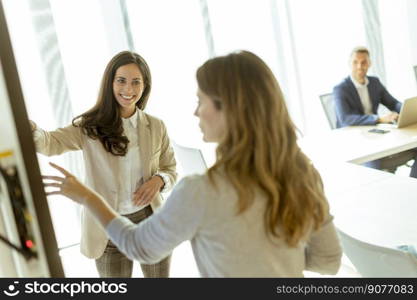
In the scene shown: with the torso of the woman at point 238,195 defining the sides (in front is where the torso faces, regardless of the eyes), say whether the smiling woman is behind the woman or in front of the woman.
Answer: in front

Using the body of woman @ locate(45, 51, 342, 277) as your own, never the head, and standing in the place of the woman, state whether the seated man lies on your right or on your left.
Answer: on your right

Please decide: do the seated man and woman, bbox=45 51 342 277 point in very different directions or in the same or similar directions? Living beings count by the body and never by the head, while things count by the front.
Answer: very different directions

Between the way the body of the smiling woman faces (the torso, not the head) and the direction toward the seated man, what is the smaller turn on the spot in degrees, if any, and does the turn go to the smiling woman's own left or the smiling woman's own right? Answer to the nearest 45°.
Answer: approximately 90° to the smiling woman's own left

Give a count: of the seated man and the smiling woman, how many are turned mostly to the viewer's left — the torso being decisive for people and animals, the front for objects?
0

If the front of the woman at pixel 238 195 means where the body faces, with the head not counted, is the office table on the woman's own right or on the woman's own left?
on the woman's own right

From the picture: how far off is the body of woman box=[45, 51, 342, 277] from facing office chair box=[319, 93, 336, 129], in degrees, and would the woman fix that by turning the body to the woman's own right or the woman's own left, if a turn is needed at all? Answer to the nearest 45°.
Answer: approximately 45° to the woman's own right

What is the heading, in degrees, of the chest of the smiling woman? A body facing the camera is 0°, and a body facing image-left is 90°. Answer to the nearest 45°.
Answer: approximately 315°

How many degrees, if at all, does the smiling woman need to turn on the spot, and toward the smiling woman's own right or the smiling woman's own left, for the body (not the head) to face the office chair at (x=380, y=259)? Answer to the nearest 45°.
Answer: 0° — they already face it

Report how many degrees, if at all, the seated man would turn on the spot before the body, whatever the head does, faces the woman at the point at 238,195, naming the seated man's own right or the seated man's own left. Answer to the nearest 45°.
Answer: approximately 45° to the seated man's own right

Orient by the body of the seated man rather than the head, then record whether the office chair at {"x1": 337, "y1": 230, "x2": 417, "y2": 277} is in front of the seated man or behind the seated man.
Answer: in front
